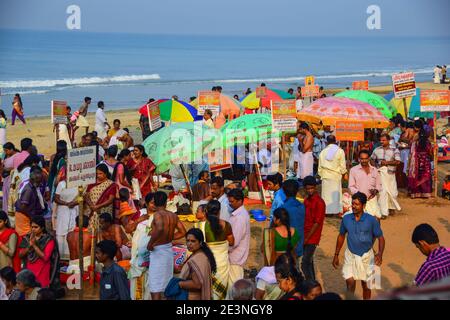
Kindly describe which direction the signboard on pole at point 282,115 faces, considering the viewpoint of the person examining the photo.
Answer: facing the viewer

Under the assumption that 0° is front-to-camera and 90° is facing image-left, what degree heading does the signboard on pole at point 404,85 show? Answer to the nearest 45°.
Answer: approximately 0°

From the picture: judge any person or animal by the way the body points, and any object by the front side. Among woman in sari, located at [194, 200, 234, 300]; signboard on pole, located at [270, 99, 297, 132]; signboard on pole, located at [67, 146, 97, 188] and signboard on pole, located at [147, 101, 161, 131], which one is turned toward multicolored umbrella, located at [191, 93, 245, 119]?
the woman in sari

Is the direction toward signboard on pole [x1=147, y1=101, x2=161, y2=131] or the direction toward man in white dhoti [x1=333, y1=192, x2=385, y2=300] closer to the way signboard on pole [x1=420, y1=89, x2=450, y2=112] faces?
the man in white dhoti

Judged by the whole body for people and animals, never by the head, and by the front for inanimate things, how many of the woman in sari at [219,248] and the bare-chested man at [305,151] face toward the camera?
0

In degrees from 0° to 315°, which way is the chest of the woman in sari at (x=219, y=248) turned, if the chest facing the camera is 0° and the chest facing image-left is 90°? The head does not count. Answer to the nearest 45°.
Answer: approximately 180°

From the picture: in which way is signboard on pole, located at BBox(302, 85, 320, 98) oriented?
toward the camera

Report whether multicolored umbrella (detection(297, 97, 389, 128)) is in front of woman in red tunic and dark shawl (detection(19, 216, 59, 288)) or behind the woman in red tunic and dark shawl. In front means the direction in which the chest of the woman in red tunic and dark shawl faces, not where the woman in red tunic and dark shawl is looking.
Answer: behind

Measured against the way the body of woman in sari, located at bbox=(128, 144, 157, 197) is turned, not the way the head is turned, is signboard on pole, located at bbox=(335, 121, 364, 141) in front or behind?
behind

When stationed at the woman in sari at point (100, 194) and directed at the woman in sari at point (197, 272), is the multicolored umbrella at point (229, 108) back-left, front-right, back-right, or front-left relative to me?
back-left

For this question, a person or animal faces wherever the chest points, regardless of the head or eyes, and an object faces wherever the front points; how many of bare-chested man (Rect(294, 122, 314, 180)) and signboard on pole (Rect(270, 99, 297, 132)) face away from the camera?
0
